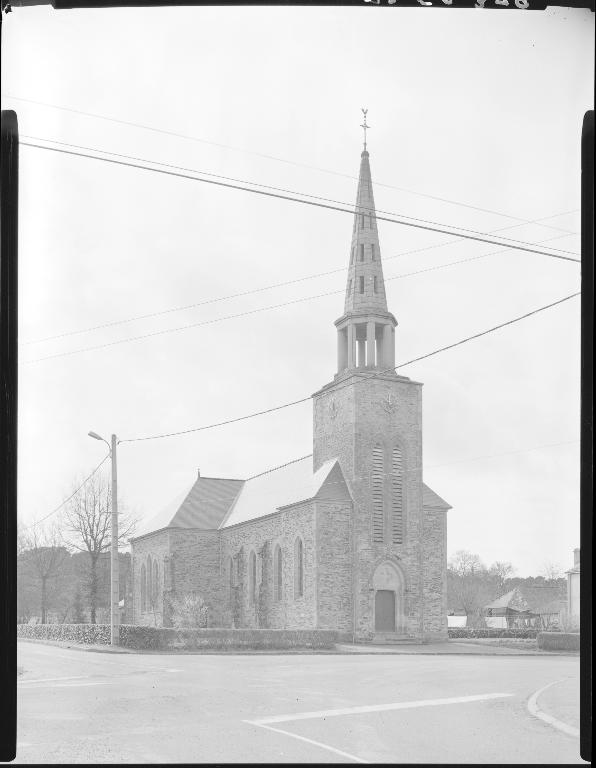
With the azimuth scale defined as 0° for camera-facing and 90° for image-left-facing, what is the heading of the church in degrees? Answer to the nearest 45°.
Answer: approximately 315°

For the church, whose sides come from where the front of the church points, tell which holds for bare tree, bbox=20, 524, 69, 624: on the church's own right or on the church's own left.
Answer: on the church's own right
